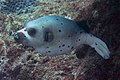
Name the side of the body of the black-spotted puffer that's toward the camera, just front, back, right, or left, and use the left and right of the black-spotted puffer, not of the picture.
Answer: left
